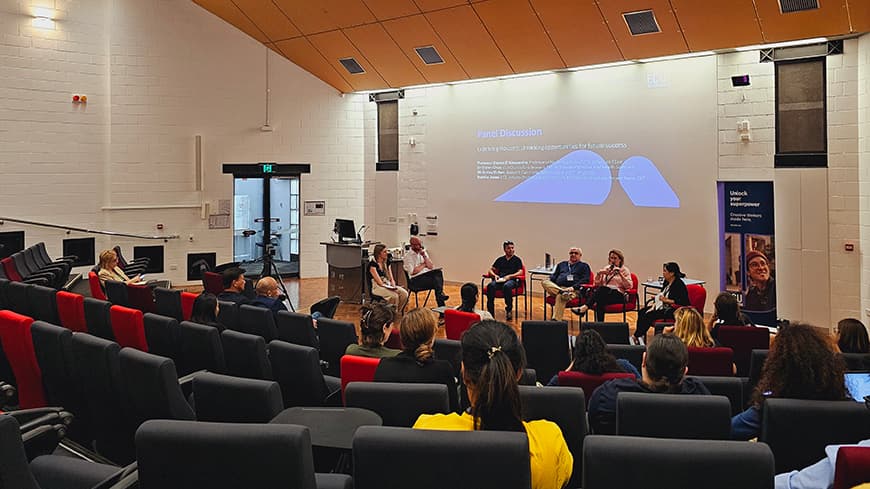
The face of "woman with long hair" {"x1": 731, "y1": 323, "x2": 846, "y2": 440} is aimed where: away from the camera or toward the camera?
away from the camera

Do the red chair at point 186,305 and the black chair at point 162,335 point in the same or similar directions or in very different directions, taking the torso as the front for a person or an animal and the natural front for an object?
same or similar directions

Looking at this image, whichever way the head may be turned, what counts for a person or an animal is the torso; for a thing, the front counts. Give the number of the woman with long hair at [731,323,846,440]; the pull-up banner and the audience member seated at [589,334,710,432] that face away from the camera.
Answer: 2

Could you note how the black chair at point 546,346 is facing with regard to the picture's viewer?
facing away from the viewer

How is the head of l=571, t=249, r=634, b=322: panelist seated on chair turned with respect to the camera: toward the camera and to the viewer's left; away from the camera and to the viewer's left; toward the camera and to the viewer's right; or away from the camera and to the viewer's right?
toward the camera and to the viewer's left

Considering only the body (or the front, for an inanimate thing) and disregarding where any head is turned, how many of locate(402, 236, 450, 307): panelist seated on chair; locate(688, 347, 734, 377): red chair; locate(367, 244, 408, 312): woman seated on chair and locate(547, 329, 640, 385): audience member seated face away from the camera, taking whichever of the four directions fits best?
2

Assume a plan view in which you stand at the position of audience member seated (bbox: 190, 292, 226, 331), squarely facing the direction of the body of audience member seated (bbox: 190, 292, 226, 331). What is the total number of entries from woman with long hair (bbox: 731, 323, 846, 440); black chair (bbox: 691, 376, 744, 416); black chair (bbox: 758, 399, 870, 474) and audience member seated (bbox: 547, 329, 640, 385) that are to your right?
4

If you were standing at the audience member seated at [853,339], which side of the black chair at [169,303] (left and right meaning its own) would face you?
right

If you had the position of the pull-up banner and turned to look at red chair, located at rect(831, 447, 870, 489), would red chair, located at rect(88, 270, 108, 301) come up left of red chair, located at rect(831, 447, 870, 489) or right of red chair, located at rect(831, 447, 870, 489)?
right

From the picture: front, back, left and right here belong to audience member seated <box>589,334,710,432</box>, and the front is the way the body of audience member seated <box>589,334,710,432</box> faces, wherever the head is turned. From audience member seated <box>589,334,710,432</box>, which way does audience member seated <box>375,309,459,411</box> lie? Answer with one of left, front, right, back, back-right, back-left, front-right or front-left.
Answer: left

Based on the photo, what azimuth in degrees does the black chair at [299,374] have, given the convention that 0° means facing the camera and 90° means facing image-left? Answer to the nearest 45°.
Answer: approximately 225°

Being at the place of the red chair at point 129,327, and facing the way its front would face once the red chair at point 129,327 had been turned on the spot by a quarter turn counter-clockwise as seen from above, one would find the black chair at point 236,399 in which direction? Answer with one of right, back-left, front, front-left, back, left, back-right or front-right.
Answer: back-left

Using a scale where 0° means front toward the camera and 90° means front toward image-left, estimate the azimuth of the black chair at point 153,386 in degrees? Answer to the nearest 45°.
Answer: approximately 225°

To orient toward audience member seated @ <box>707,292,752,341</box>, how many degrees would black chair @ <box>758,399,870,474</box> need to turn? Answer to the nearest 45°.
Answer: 0° — it already faces them

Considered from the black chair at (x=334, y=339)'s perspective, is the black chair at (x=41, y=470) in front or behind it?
behind

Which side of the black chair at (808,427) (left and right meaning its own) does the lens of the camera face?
back

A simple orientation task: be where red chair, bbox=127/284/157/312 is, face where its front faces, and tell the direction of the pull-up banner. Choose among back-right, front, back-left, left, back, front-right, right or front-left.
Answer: front-right

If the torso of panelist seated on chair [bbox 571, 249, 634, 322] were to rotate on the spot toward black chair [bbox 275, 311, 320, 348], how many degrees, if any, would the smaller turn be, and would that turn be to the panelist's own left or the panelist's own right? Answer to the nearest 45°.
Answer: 0° — they already face it

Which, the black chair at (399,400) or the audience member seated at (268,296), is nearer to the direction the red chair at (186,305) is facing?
the audience member seated

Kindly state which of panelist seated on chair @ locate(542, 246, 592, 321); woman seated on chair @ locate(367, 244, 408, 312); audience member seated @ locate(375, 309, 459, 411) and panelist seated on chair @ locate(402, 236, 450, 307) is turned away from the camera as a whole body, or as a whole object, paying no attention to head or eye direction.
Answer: the audience member seated
